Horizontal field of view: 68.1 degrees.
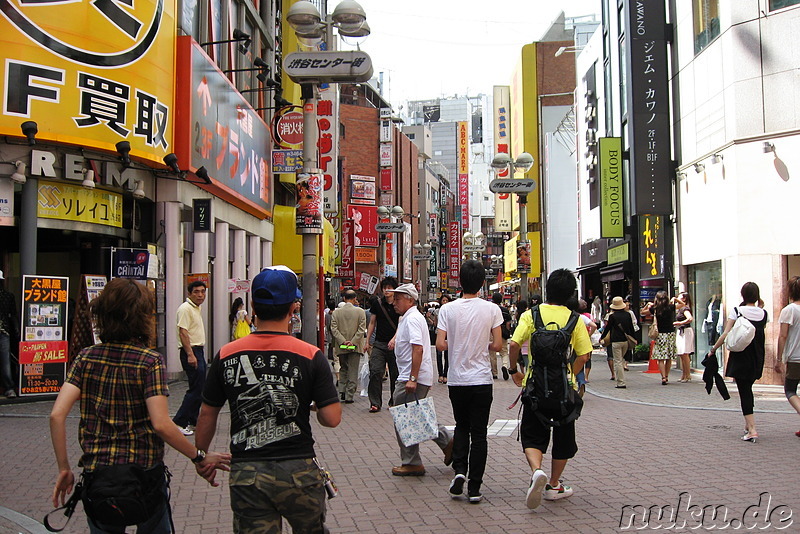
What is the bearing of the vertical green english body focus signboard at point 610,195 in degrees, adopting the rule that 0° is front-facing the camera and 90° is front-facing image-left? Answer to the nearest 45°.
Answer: approximately 0°

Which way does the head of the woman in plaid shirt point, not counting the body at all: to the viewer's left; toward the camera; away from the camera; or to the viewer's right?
away from the camera

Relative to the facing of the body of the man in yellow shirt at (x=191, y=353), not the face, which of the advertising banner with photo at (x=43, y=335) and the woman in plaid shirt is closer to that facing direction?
the woman in plaid shirt

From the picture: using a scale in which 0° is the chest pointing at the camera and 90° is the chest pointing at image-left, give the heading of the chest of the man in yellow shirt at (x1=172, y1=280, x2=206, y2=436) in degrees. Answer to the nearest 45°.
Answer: approximately 315°

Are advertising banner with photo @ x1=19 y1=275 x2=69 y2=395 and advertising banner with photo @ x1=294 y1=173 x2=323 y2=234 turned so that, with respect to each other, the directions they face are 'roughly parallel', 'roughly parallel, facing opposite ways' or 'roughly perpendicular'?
roughly parallel

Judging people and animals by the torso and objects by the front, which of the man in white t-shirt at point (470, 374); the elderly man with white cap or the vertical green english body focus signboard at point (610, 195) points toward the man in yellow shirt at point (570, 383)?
the vertical green english body focus signboard

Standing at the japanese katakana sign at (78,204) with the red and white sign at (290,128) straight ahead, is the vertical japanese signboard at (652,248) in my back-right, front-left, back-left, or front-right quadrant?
front-right

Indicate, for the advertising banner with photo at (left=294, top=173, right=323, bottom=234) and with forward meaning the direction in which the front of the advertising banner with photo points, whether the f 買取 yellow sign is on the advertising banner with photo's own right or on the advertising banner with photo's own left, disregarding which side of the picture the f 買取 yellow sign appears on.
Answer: on the advertising banner with photo's own right

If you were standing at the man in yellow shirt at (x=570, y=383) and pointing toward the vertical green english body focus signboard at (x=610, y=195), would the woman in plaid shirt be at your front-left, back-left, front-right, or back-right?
back-left

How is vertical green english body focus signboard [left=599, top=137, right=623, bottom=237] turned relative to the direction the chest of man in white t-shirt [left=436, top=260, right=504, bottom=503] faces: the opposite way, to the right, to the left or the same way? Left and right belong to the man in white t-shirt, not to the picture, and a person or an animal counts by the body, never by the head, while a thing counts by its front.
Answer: the opposite way

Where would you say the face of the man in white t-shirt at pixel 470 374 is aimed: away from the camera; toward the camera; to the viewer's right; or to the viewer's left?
away from the camera

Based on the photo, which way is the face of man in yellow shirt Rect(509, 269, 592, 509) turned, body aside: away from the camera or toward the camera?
away from the camera

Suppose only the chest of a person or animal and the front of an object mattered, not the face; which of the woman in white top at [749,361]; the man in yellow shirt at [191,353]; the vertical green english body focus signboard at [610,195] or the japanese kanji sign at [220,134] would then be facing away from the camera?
the woman in white top
